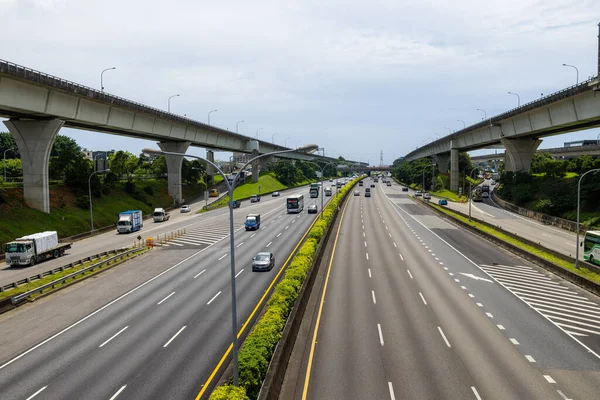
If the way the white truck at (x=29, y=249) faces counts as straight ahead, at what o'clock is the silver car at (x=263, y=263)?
The silver car is roughly at 9 o'clock from the white truck.

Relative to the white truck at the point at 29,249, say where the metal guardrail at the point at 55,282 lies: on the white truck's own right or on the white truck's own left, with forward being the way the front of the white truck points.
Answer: on the white truck's own left

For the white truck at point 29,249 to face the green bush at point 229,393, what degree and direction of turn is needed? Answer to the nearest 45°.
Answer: approximately 45° to its left

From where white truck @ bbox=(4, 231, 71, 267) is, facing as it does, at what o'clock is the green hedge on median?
The green hedge on median is roughly at 10 o'clock from the white truck.

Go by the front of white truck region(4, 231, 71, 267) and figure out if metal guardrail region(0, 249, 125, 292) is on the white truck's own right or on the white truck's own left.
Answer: on the white truck's own left

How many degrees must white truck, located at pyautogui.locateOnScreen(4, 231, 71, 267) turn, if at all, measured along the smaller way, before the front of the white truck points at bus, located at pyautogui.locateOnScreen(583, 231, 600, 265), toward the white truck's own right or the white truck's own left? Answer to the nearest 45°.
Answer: approximately 90° to the white truck's own left

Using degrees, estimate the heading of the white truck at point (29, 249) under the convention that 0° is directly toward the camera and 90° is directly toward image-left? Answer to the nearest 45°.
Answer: approximately 45°
